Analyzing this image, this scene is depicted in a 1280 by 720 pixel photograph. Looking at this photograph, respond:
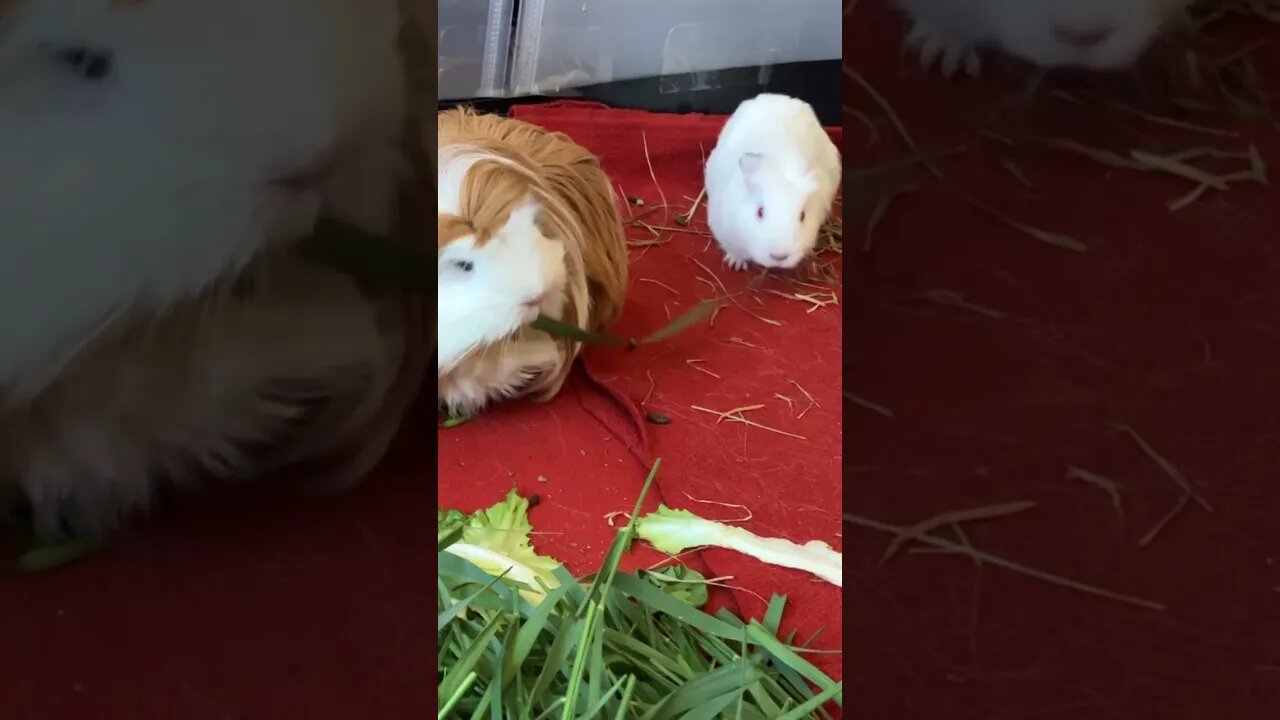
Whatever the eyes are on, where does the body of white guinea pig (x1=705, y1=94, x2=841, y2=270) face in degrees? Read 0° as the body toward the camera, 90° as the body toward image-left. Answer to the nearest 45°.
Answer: approximately 0°

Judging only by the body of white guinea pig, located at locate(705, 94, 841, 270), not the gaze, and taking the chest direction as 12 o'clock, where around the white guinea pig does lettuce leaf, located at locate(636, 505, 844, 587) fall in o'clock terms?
The lettuce leaf is roughly at 12 o'clock from the white guinea pig.

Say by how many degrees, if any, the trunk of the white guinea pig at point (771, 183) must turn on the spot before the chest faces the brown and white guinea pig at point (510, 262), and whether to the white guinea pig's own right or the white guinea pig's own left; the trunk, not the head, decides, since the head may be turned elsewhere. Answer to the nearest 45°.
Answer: approximately 45° to the white guinea pig's own right

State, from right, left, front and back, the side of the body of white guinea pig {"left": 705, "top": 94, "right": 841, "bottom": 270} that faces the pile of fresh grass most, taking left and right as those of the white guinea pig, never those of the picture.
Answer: front
